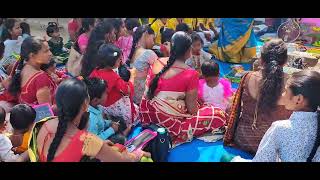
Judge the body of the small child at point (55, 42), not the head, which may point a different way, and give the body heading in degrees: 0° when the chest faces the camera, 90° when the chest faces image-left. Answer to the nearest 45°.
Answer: approximately 315°

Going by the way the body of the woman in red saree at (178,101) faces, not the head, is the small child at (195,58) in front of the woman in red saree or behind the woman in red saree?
in front

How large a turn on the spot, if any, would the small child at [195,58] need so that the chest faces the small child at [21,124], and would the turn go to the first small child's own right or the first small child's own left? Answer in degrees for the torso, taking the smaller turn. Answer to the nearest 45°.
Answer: approximately 45° to the first small child's own right

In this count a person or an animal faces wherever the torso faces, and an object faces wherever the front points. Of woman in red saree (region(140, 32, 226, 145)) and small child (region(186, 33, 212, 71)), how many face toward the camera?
1

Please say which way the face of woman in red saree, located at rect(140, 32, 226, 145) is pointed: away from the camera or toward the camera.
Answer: away from the camera

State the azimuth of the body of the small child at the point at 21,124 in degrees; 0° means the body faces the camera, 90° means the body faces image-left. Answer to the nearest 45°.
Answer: approximately 180°

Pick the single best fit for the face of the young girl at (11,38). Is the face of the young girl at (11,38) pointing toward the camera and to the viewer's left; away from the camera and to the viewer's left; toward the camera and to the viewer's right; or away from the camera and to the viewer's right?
toward the camera and to the viewer's right
